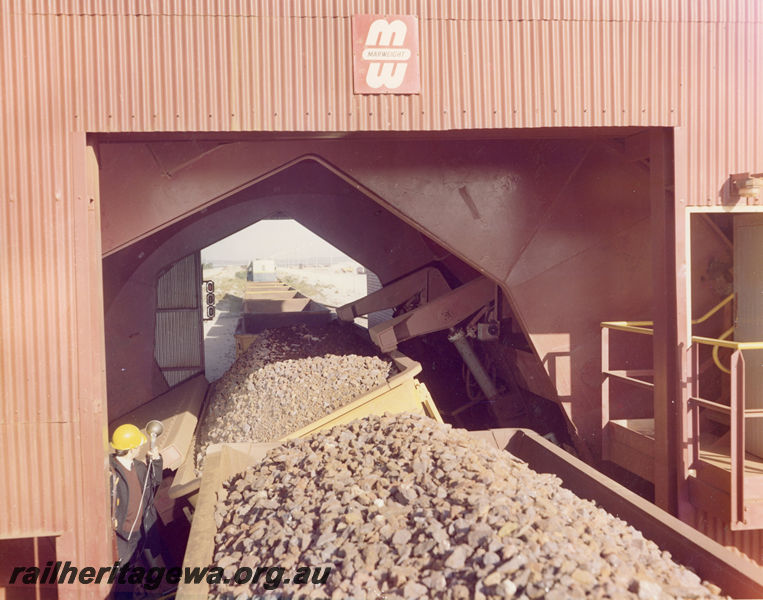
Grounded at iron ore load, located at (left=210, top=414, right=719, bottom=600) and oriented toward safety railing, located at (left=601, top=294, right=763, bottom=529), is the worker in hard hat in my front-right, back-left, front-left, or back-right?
back-left

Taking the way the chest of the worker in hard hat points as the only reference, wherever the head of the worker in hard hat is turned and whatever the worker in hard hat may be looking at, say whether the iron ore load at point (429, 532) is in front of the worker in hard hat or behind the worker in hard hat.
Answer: in front

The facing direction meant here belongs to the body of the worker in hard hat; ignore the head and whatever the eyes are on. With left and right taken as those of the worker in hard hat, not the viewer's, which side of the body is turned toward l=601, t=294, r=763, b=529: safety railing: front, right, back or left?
front

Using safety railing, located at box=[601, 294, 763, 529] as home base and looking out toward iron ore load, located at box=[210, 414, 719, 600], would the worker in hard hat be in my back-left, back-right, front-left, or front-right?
front-right

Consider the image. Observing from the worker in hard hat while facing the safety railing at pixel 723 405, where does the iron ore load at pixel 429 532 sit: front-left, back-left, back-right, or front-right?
front-right

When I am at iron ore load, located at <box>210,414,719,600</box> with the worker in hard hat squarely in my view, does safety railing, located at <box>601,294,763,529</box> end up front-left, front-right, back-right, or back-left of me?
back-right

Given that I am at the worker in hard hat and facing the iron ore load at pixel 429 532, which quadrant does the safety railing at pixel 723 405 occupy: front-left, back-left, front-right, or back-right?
front-left
